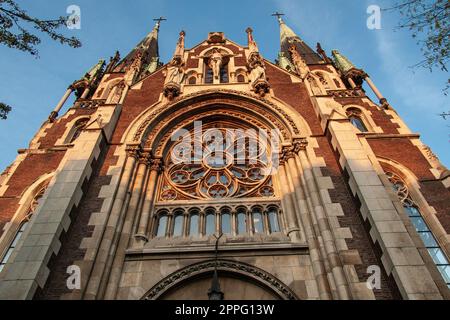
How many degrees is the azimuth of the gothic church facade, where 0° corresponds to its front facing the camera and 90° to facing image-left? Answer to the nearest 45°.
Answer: approximately 0°
